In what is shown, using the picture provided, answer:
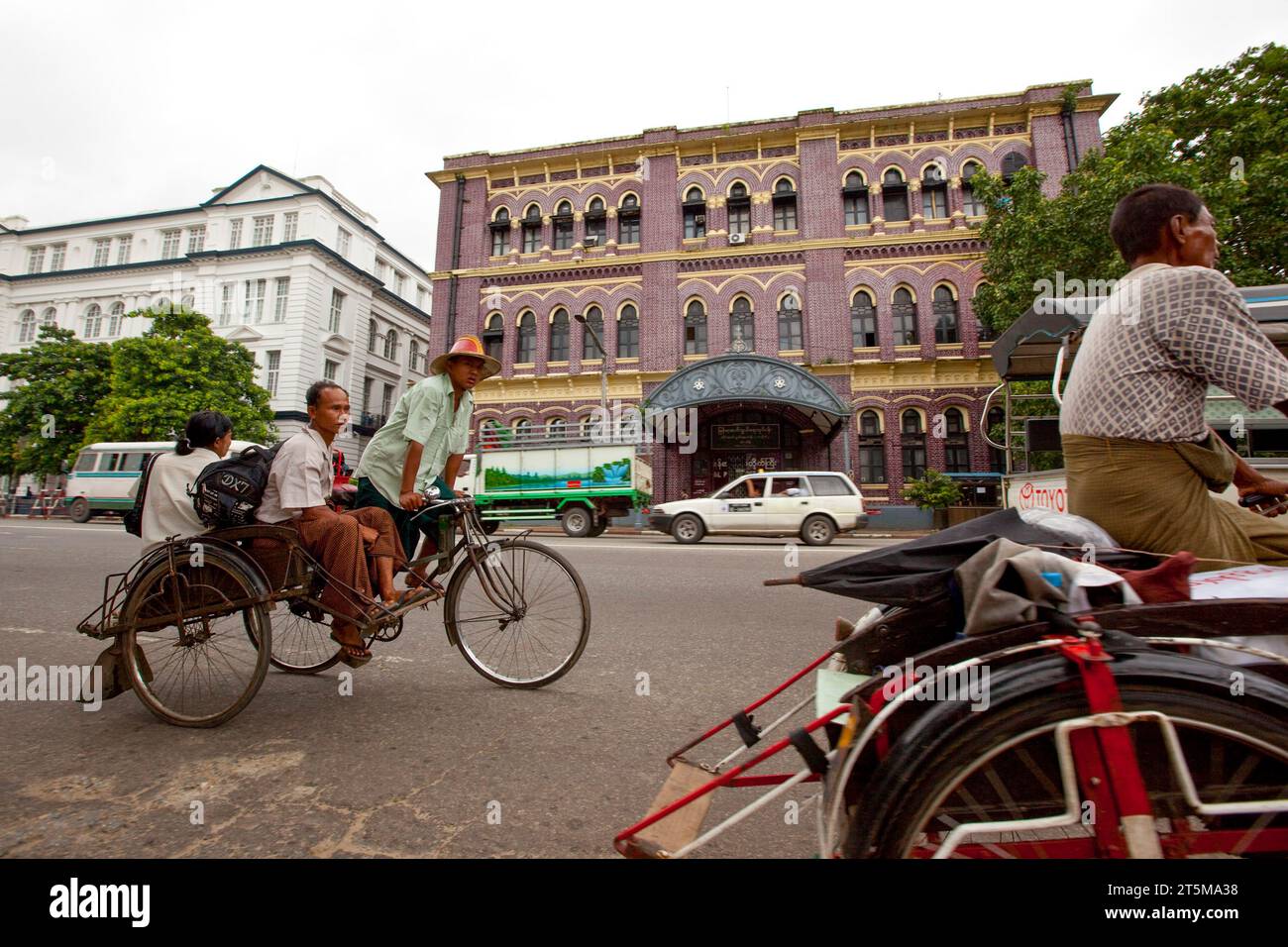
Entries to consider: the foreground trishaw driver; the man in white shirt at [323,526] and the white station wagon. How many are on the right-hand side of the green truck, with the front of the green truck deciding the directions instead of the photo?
0

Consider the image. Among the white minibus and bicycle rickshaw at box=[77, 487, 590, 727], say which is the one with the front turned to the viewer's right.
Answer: the bicycle rickshaw

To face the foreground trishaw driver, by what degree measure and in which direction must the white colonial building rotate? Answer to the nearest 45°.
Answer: approximately 45° to its left

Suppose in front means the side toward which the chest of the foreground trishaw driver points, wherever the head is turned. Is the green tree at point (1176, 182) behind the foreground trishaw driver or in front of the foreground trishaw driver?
in front

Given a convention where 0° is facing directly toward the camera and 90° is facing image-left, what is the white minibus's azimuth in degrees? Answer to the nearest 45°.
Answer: approximately 90°

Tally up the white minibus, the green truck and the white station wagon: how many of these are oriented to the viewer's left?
3

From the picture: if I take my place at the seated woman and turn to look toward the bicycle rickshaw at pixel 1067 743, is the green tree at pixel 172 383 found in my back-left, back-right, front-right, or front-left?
back-left

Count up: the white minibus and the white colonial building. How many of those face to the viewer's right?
0

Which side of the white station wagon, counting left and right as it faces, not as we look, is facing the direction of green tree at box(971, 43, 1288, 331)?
back

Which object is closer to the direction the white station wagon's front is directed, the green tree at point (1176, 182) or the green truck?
the green truck

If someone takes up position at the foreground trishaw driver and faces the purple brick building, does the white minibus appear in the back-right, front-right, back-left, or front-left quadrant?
front-left

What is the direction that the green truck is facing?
to the viewer's left

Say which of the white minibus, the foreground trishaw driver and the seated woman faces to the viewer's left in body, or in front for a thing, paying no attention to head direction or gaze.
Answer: the white minibus

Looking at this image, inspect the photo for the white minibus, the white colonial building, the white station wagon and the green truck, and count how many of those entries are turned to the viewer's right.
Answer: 0

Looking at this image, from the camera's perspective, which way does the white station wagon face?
to the viewer's left

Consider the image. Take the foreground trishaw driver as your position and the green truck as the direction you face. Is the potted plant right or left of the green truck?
right

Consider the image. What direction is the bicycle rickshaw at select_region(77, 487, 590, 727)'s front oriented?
to the viewer's right

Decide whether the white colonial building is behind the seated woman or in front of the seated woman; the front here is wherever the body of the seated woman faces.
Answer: in front

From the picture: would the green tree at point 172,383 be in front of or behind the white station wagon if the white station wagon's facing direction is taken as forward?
in front

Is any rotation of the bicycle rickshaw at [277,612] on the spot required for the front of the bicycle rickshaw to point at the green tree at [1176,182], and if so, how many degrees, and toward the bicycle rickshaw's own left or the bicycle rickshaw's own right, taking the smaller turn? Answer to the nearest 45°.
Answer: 0° — it already faces it

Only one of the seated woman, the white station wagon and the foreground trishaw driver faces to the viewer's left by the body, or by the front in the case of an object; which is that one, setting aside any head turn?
the white station wagon
